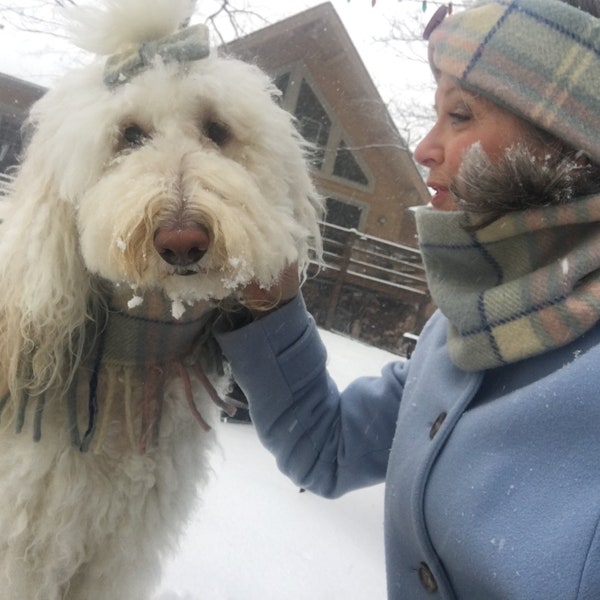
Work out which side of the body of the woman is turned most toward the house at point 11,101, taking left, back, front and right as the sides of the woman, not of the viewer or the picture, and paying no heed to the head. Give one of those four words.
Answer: right

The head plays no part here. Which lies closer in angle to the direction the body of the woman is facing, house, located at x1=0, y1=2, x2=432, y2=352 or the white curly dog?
the white curly dog

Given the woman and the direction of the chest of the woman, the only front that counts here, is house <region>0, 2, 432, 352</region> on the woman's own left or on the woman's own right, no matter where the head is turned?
on the woman's own right

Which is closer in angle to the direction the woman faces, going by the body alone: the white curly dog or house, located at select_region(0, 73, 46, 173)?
the white curly dog

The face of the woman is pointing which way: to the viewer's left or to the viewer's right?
to the viewer's left

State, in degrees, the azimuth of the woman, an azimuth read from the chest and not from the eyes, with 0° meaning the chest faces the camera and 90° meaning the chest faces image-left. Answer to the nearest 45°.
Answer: approximately 45°
